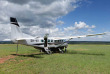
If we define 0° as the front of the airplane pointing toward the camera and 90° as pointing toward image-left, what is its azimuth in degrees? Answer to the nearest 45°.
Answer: approximately 225°
